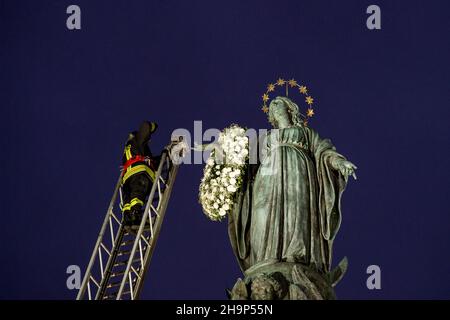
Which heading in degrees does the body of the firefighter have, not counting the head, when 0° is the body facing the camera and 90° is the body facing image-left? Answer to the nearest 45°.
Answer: approximately 225°

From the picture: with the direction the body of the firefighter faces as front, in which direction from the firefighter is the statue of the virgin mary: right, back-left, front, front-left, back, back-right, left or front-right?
right
